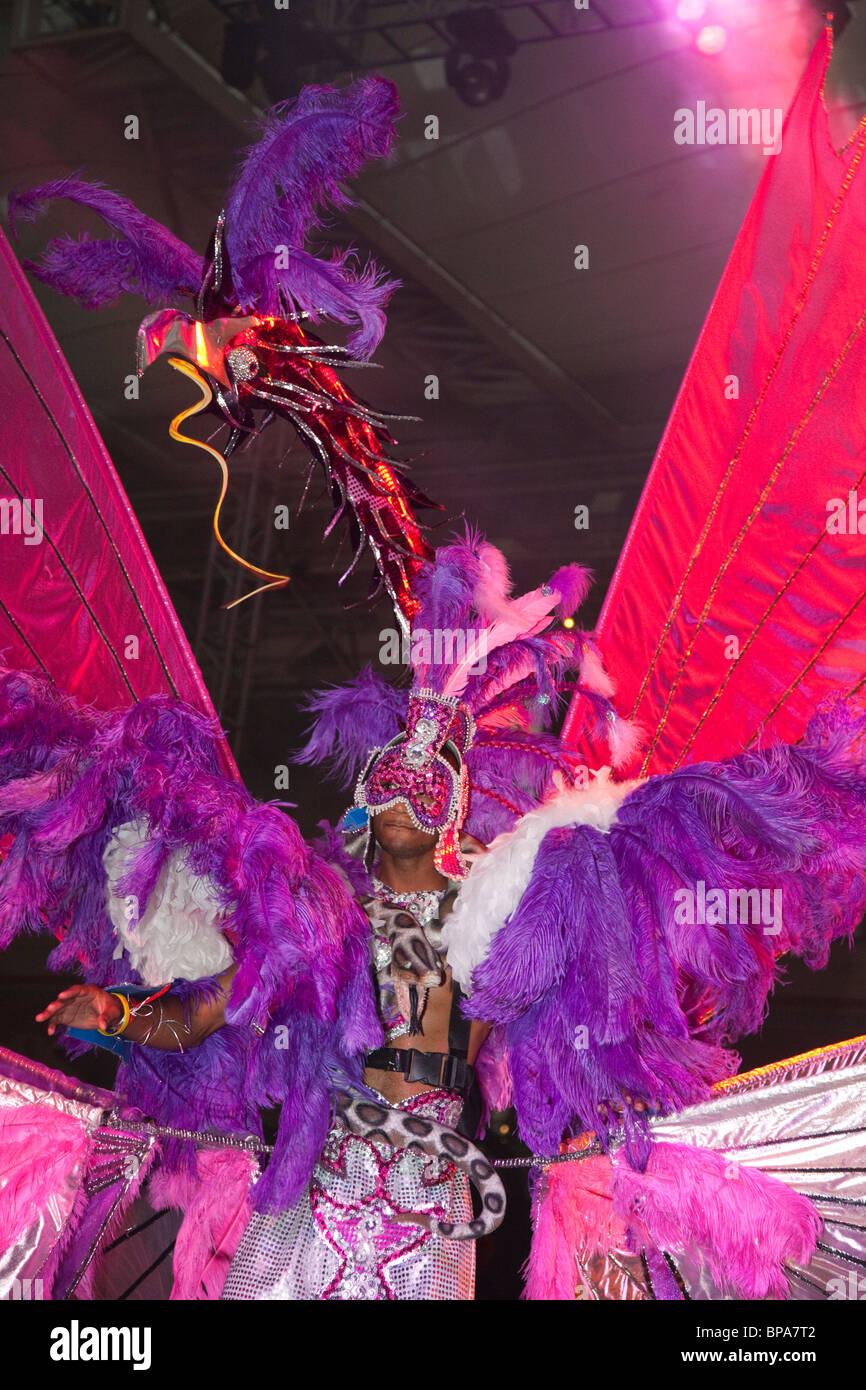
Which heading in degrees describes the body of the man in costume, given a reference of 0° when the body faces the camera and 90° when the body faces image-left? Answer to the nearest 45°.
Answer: approximately 0°

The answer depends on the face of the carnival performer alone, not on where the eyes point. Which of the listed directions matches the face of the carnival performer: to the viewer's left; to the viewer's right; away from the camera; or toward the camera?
toward the camera
